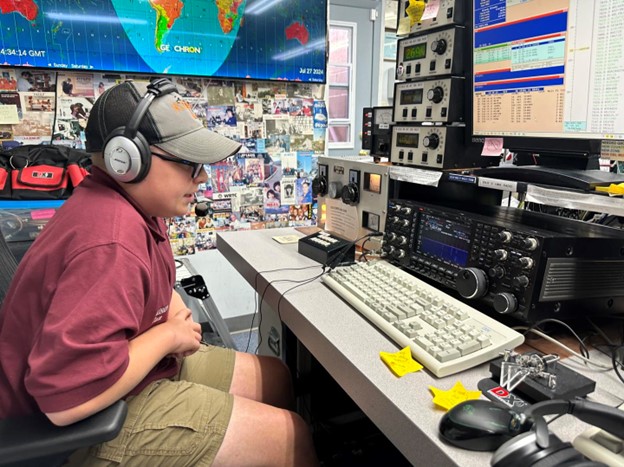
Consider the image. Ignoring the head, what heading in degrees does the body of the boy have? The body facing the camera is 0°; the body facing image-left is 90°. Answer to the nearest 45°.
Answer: approximately 270°

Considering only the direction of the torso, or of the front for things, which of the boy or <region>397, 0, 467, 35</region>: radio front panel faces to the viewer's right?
the boy

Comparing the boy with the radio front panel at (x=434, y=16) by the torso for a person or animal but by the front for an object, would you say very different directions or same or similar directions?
very different directions

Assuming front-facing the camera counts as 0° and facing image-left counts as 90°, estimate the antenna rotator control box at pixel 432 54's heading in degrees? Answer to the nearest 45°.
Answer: approximately 45°

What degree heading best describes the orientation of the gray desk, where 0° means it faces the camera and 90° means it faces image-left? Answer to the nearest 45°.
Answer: approximately 45°

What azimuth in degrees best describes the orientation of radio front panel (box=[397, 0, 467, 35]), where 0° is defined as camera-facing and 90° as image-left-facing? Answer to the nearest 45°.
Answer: approximately 45°
